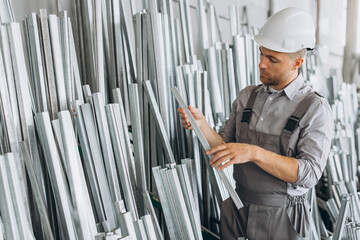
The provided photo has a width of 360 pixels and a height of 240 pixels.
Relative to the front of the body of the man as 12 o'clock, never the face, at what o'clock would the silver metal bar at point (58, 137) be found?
The silver metal bar is roughly at 1 o'clock from the man.

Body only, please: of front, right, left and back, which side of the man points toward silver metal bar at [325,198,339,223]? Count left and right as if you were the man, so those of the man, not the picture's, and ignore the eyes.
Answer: back

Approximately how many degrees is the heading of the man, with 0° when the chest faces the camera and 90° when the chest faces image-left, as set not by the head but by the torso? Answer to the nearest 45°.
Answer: approximately 45°

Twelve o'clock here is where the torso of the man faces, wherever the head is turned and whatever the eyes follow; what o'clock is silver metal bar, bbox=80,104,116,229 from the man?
The silver metal bar is roughly at 1 o'clock from the man.

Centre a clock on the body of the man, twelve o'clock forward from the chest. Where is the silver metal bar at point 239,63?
The silver metal bar is roughly at 4 o'clock from the man.

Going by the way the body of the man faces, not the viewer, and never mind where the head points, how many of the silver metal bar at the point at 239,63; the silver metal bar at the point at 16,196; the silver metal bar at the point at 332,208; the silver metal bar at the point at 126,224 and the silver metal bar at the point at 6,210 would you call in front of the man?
3

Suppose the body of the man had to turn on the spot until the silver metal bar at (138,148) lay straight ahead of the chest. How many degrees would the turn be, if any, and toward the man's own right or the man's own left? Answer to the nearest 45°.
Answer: approximately 45° to the man's own right

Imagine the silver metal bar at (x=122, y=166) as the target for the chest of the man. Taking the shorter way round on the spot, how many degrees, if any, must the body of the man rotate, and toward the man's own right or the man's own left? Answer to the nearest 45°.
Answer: approximately 45° to the man's own right

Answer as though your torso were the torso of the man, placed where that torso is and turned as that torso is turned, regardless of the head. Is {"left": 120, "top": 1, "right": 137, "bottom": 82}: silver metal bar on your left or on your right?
on your right

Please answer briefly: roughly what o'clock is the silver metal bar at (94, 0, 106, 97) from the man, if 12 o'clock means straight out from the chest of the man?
The silver metal bar is roughly at 2 o'clock from the man.

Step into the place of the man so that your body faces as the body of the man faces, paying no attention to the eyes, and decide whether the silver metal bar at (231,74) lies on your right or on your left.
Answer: on your right
